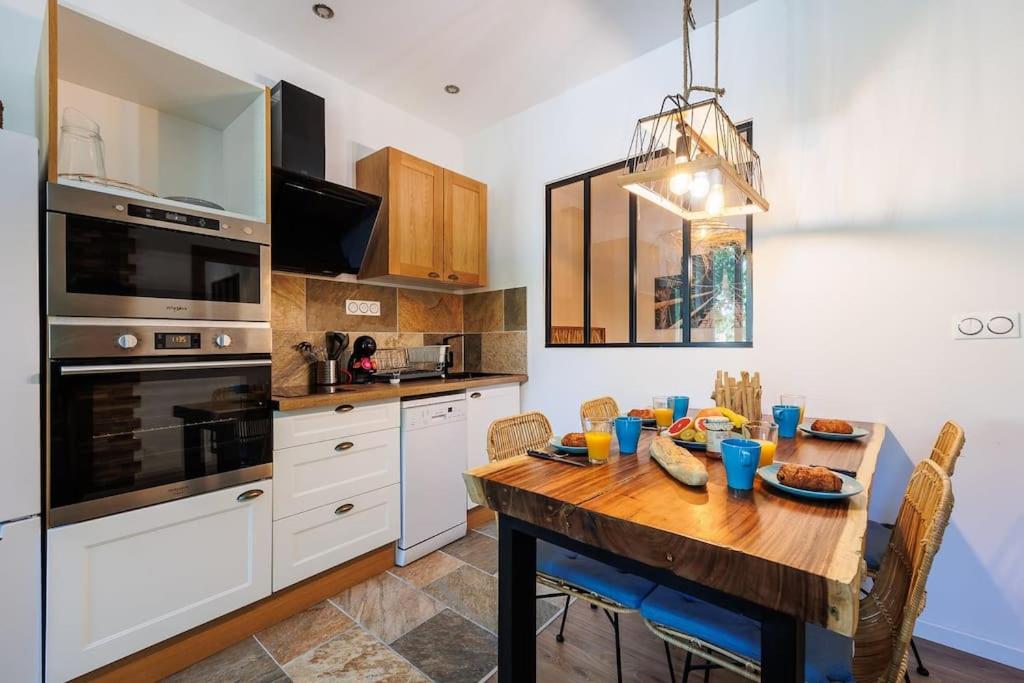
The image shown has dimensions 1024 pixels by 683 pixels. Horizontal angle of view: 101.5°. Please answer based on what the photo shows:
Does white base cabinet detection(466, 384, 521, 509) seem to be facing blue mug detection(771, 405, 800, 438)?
yes

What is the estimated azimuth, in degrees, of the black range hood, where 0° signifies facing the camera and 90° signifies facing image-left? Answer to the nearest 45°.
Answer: approximately 315°

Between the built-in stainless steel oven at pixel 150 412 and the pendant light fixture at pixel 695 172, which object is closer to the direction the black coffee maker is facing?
the pendant light fixture

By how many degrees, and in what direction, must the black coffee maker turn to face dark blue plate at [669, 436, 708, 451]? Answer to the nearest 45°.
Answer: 0° — it already faces it

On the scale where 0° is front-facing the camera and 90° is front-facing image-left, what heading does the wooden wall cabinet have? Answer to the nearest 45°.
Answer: approximately 315°

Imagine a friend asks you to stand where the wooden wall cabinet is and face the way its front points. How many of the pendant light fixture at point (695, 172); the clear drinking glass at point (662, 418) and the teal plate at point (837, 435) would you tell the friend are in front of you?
3

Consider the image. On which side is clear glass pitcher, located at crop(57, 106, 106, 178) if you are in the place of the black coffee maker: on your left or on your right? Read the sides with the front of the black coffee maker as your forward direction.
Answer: on your right

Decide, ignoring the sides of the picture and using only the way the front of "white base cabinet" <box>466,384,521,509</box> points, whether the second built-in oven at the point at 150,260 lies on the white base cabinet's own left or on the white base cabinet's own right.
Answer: on the white base cabinet's own right

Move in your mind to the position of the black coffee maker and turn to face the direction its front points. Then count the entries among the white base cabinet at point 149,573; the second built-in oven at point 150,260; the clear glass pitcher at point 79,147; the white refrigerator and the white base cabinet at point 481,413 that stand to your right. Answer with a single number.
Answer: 4
